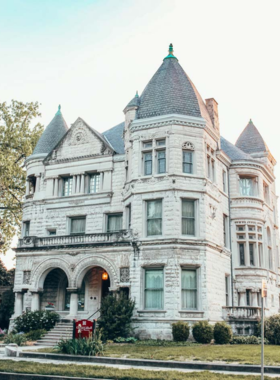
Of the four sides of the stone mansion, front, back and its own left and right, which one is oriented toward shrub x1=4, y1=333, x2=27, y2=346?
front

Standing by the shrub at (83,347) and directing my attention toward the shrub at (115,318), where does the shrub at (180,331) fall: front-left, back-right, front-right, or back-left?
front-right

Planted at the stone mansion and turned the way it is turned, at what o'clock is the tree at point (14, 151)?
The tree is roughly at 3 o'clock from the stone mansion.

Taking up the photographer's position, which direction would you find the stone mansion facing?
facing the viewer and to the left of the viewer

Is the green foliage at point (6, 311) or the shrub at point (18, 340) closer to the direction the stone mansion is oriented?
the shrub

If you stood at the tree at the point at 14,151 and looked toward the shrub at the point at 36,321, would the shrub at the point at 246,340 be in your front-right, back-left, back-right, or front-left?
front-left

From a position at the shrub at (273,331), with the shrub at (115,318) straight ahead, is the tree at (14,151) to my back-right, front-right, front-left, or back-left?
front-right

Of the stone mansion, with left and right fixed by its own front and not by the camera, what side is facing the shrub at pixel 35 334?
front

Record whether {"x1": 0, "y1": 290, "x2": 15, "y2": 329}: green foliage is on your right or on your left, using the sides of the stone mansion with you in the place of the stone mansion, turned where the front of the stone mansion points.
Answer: on your right
